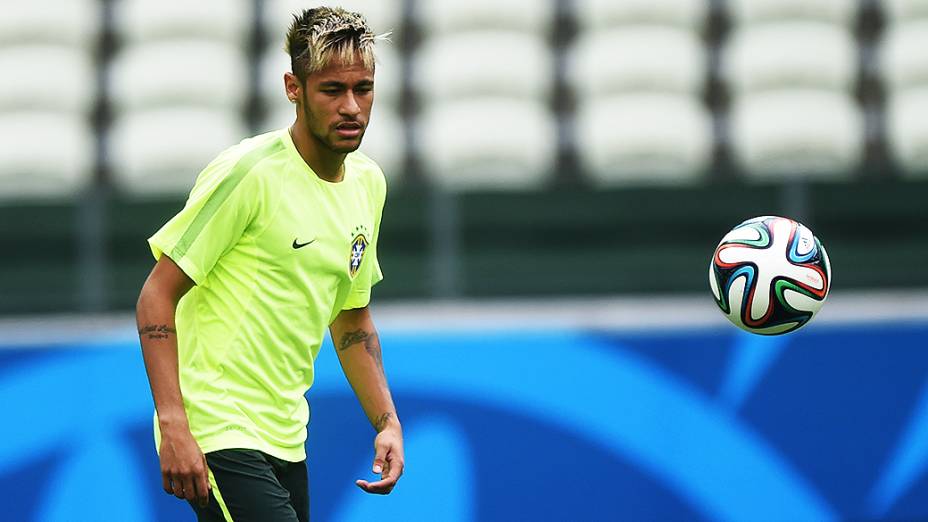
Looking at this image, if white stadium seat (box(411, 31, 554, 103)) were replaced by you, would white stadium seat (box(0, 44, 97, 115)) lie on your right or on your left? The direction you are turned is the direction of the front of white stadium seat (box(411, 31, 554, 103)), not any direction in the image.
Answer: on your right

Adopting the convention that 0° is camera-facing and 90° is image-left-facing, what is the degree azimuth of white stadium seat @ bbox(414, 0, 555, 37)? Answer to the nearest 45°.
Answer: approximately 0°

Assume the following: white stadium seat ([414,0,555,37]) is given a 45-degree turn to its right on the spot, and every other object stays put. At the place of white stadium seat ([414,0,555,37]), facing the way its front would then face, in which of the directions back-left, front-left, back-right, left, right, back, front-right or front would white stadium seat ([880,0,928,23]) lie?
back-left

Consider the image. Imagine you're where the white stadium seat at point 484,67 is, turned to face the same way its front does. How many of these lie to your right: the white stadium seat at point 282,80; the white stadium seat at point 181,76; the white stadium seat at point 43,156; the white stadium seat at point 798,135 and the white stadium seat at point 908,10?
3

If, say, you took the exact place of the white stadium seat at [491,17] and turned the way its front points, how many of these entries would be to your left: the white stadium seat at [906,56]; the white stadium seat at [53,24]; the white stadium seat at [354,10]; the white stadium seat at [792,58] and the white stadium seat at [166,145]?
2
